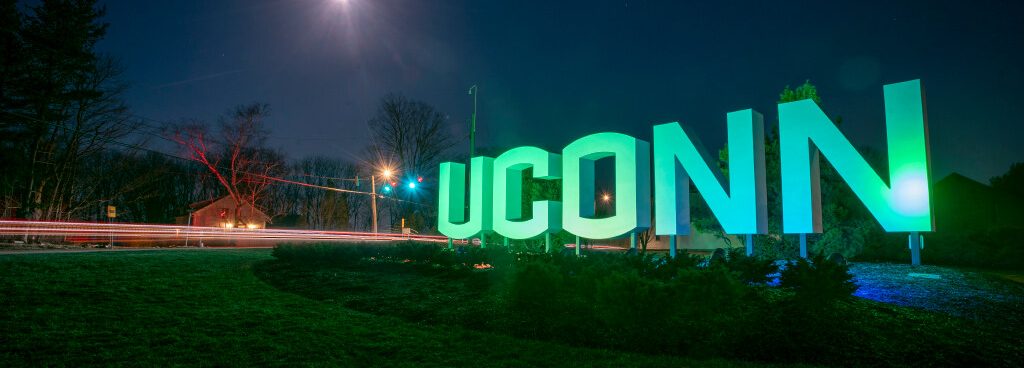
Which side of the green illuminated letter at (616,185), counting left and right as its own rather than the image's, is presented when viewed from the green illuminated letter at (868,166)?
left

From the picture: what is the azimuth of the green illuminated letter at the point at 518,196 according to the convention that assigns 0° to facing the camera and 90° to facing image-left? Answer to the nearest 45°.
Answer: approximately 45°

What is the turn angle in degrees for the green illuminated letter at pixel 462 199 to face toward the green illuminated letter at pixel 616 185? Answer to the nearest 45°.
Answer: approximately 90° to its left

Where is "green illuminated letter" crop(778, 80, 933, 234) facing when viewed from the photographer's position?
facing the viewer and to the left of the viewer

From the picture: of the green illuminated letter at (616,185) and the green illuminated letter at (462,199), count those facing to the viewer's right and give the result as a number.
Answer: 0

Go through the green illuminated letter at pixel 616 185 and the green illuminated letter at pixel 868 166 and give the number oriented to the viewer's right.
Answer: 0

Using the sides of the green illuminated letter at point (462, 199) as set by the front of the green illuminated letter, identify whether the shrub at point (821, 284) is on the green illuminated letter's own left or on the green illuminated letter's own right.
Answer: on the green illuminated letter's own left

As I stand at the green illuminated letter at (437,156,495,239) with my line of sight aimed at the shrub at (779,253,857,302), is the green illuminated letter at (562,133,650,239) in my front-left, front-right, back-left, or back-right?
front-left

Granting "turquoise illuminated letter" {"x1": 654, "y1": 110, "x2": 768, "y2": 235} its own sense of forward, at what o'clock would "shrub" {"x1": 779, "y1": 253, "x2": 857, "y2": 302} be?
The shrub is roughly at 10 o'clock from the turquoise illuminated letter.

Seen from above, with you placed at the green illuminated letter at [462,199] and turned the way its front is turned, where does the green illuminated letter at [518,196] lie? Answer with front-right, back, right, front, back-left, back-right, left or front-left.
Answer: left

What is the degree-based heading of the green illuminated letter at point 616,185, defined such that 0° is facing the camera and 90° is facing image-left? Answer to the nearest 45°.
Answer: approximately 45°

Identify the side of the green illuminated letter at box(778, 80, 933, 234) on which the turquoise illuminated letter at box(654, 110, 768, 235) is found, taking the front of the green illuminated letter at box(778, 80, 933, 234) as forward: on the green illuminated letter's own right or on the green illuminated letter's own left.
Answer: on the green illuminated letter's own right

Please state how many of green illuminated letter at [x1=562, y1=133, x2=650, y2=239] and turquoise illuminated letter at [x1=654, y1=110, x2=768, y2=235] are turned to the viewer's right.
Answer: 0
